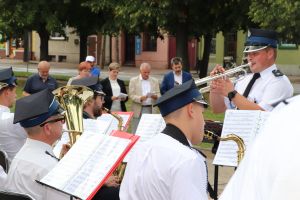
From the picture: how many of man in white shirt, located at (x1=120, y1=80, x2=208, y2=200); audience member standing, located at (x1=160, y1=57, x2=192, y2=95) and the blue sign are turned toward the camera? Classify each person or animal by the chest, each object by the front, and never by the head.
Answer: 2

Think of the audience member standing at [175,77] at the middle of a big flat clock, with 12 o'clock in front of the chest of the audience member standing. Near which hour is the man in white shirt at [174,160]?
The man in white shirt is roughly at 12 o'clock from the audience member standing.

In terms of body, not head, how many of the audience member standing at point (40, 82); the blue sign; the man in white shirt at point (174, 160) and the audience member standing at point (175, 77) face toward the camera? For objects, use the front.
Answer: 3

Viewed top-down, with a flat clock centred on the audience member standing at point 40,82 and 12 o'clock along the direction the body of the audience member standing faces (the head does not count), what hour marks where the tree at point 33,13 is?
The tree is roughly at 6 o'clock from the audience member standing.

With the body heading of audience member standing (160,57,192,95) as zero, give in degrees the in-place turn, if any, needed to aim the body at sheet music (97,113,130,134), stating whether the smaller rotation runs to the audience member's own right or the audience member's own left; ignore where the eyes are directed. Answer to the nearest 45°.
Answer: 0° — they already face it

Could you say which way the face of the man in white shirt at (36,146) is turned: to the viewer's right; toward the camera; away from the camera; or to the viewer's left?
to the viewer's right

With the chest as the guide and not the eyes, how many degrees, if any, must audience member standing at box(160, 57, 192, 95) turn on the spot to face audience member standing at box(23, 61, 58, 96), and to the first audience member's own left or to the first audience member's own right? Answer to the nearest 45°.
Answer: approximately 90° to the first audience member's own right

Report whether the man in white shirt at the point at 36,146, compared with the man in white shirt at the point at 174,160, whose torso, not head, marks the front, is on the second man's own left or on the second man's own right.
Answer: on the second man's own left

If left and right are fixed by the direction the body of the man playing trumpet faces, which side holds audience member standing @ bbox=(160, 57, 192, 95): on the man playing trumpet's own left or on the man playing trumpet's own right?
on the man playing trumpet's own right
